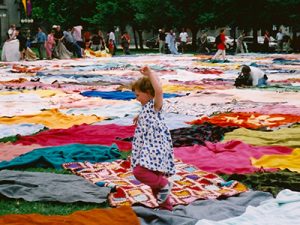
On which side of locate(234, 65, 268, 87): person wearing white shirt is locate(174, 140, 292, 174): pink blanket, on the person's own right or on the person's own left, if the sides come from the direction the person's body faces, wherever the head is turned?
on the person's own left

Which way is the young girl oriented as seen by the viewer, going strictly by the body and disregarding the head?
to the viewer's left

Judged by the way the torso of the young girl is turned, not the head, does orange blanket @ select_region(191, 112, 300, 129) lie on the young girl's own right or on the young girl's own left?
on the young girl's own right

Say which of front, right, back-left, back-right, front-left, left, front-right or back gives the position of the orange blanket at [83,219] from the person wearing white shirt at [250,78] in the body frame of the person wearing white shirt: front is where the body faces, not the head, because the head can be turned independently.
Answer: left

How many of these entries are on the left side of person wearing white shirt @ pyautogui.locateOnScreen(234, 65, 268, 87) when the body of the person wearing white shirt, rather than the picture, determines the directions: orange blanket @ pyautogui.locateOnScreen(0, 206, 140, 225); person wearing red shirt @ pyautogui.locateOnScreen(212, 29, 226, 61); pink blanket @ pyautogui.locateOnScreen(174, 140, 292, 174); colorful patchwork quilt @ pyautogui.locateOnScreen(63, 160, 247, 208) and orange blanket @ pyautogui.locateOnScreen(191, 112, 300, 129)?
4

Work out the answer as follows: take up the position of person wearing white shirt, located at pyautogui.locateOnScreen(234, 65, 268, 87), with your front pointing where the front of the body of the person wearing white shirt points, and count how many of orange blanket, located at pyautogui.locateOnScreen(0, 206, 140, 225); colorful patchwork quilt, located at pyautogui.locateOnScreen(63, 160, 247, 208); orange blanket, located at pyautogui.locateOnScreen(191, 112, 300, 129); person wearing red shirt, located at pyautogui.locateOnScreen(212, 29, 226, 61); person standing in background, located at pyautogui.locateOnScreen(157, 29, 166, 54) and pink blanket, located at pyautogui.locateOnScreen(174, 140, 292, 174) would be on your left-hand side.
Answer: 4

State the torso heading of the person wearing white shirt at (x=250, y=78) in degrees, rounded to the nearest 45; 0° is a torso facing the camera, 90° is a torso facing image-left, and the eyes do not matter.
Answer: approximately 90°

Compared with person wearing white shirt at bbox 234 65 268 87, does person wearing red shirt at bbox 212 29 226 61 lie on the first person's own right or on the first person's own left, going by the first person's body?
on the first person's own right

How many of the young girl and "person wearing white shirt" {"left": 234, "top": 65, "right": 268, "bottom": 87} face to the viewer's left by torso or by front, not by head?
2

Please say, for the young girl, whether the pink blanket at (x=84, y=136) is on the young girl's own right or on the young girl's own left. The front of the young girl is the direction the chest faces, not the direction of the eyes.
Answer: on the young girl's own right
